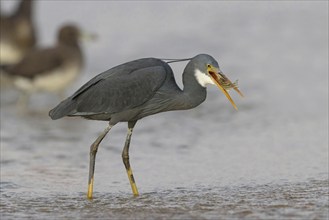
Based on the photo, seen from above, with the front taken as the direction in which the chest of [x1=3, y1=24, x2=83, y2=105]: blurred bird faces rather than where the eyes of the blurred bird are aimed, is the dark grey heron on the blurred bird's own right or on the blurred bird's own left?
on the blurred bird's own right

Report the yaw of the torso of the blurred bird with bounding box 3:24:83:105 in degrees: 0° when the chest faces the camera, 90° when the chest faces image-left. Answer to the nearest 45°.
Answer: approximately 270°

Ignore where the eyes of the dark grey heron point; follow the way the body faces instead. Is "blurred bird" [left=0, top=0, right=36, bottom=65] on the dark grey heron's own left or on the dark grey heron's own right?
on the dark grey heron's own left

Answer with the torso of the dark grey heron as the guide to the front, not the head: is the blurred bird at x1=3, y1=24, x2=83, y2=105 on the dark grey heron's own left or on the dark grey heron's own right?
on the dark grey heron's own left

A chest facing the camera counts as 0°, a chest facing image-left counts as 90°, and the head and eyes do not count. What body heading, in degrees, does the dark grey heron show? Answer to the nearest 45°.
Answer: approximately 270°

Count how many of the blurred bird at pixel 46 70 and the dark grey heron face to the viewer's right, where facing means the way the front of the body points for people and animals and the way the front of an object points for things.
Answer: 2
